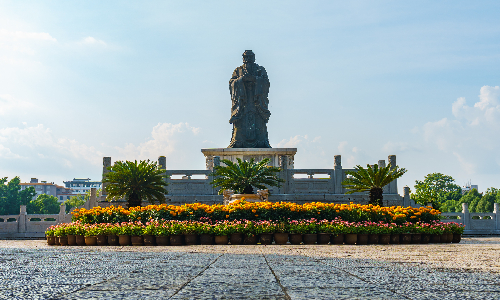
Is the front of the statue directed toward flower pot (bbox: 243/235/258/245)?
yes

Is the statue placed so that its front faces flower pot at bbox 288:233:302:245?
yes

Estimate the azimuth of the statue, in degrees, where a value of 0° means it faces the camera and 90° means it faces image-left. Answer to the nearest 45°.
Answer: approximately 0°

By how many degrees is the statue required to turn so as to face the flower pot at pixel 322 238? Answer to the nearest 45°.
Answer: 0° — it already faces it

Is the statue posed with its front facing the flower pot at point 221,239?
yes

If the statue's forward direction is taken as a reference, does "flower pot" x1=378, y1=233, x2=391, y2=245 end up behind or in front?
in front

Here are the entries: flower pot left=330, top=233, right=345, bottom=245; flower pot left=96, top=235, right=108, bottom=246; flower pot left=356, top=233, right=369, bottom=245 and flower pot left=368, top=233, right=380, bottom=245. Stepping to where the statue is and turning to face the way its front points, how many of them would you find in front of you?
4

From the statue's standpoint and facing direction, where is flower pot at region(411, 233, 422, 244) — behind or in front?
in front

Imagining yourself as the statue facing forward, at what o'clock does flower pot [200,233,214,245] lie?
The flower pot is roughly at 12 o'clock from the statue.

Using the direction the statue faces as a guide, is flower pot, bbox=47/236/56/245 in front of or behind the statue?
in front
